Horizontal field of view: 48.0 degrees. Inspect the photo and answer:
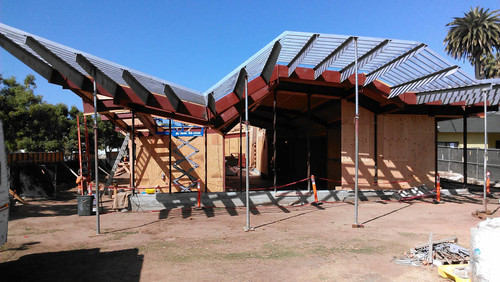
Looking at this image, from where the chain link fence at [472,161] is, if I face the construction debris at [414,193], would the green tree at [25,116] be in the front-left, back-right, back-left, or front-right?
front-right

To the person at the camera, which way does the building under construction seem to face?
facing the viewer

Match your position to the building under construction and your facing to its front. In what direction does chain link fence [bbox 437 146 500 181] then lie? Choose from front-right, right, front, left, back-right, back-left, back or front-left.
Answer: back-left

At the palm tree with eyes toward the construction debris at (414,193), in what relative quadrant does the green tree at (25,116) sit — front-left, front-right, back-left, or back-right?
front-right

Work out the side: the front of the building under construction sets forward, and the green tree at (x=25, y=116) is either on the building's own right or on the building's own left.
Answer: on the building's own right

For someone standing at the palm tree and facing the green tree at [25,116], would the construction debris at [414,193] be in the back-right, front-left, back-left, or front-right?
front-left

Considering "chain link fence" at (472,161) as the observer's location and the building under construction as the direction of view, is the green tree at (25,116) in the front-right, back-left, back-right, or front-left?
front-right
